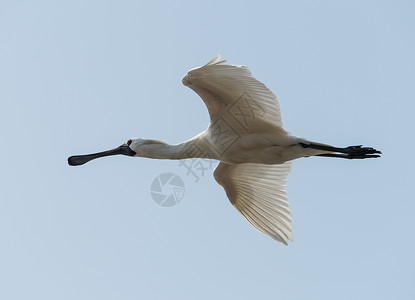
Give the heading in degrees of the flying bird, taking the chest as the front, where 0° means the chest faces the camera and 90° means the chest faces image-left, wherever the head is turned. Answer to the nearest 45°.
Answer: approximately 90°
